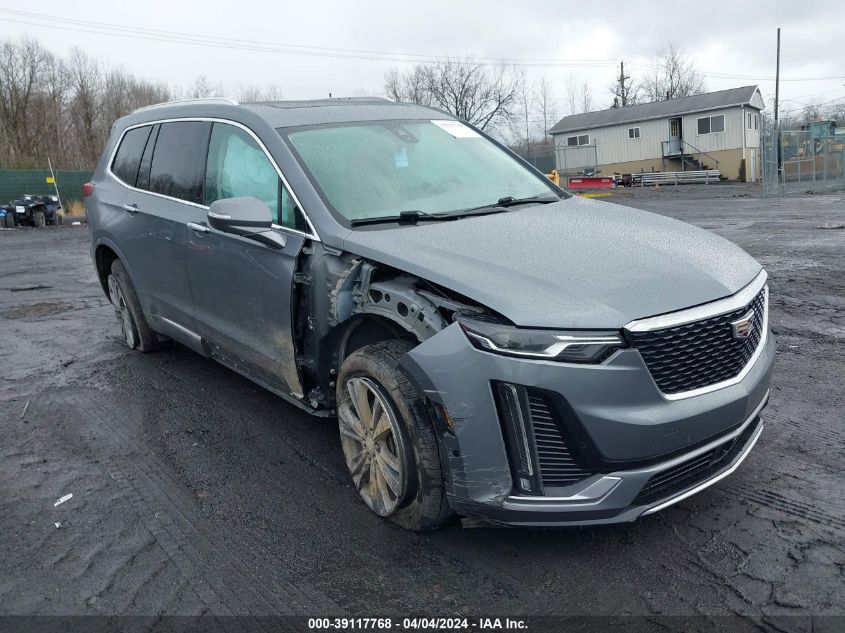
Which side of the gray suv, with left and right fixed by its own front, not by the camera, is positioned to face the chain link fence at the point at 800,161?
left

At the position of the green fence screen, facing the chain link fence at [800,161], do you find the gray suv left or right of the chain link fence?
right

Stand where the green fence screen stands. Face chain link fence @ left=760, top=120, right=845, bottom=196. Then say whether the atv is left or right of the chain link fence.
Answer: right

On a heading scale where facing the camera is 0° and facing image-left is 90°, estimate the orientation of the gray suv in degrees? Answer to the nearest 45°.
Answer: approximately 315°

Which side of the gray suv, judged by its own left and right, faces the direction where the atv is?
back

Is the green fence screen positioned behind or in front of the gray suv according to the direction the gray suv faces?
behind
